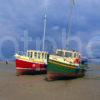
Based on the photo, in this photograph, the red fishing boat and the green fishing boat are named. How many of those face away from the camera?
0
